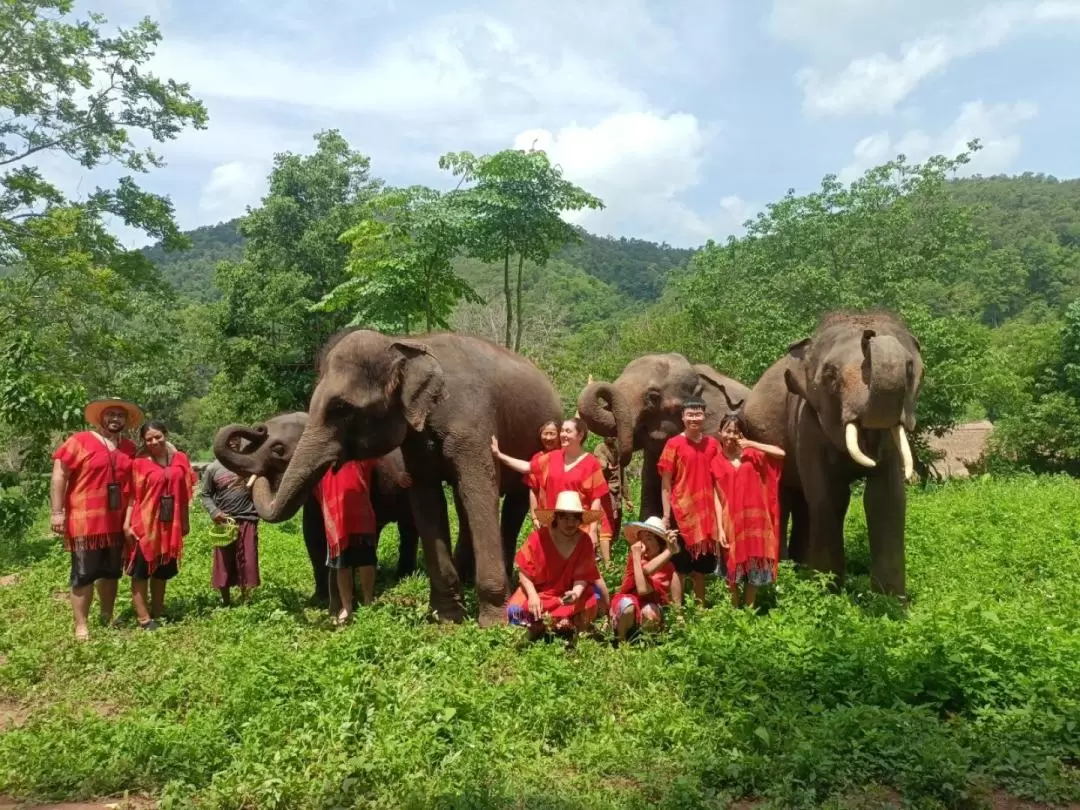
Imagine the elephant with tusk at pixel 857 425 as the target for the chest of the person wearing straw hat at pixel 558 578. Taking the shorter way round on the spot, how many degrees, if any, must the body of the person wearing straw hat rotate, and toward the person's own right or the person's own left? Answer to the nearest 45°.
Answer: approximately 90° to the person's own left

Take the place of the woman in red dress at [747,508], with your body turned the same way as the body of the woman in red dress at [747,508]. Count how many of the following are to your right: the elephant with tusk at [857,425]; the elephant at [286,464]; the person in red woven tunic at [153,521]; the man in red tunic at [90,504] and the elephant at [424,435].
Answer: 4

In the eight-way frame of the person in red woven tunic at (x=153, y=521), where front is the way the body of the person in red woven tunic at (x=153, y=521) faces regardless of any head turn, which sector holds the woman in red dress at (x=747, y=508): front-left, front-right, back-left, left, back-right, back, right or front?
front-left

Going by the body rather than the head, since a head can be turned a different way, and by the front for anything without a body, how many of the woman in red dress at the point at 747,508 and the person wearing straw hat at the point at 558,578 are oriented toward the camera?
2

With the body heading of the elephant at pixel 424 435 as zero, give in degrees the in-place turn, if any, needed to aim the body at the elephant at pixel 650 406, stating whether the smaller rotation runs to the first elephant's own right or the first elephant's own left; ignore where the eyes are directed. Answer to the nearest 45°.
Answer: approximately 180°

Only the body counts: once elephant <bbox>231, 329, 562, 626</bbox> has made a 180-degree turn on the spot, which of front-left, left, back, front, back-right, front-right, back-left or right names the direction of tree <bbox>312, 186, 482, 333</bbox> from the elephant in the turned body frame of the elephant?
front-left

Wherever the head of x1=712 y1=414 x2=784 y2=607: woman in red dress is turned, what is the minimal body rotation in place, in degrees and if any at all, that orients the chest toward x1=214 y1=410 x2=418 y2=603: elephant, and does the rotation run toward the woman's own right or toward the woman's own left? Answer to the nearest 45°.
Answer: approximately 90° to the woman's own right

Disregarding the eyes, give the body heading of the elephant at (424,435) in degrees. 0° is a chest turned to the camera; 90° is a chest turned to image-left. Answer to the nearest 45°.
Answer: approximately 45°

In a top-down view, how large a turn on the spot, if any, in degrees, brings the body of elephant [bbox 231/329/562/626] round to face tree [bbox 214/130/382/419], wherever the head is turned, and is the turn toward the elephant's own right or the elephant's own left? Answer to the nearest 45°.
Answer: approximately 135° to the elephant's own right

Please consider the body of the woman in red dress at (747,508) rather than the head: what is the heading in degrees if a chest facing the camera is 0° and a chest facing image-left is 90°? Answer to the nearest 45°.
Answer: approximately 0°
